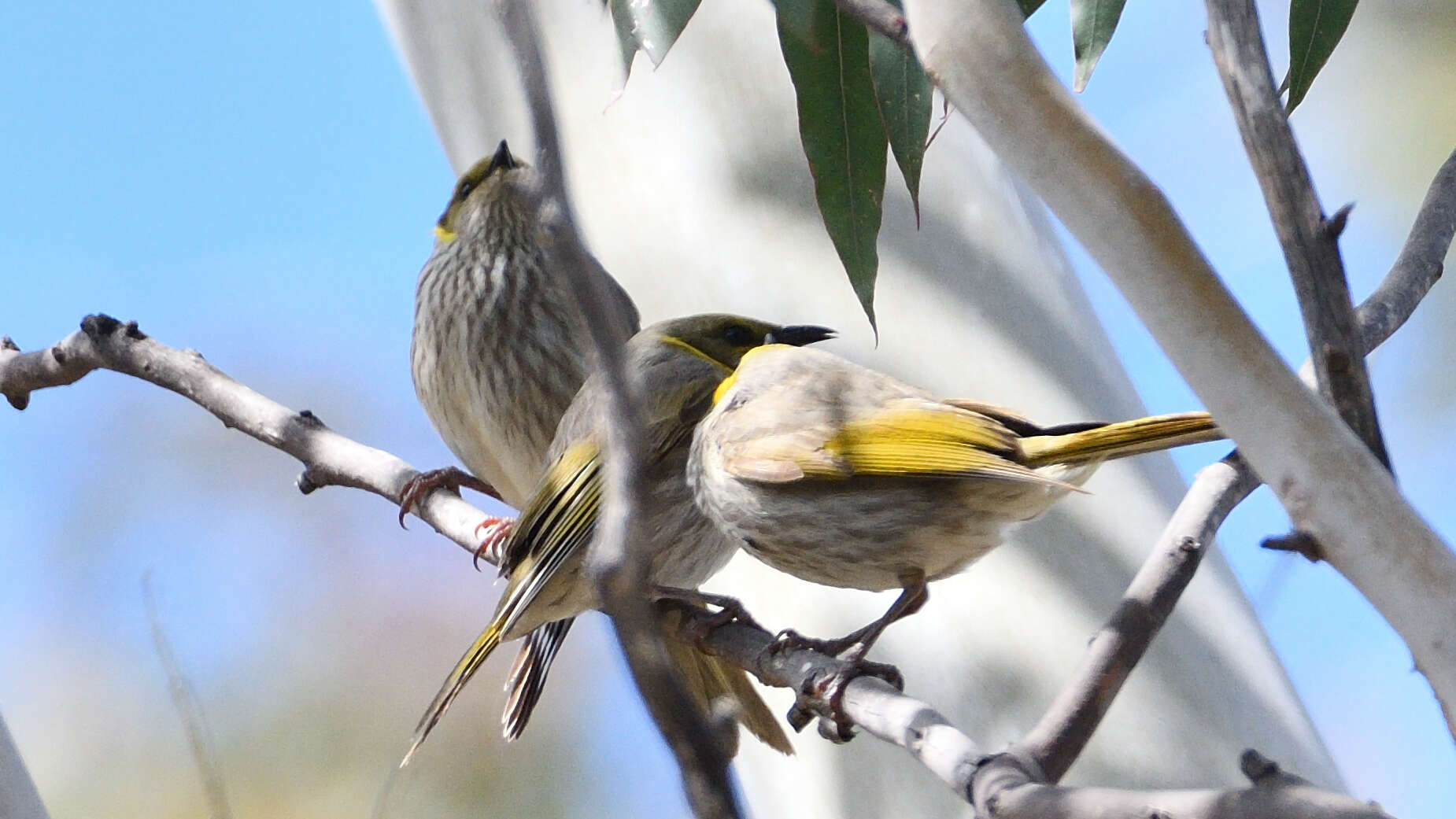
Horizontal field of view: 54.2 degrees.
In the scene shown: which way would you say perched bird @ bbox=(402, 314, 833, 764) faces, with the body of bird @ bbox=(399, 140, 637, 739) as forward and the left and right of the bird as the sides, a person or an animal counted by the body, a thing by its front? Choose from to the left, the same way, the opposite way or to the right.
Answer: to the left

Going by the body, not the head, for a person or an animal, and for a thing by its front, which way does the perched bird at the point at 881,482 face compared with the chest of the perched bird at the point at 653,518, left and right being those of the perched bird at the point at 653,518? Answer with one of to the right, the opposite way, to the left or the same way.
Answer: the opposite way

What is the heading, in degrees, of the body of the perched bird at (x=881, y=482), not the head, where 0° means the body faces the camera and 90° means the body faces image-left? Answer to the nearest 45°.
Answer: approximately 90°

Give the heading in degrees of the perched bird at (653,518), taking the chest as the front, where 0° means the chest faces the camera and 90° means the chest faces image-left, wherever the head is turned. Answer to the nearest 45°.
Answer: approximately 270°

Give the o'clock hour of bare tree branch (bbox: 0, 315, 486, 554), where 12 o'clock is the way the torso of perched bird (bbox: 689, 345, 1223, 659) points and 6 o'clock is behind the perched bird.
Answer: The bare tree branch is roughly at 1 o'clock from the perched bird.

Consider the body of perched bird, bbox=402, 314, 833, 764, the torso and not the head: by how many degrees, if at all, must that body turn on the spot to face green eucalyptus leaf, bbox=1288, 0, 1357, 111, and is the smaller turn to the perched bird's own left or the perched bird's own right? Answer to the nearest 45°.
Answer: approximately 45° to the perched bird's own right

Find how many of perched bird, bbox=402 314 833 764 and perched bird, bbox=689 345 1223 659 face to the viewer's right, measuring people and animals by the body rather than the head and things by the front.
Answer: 1

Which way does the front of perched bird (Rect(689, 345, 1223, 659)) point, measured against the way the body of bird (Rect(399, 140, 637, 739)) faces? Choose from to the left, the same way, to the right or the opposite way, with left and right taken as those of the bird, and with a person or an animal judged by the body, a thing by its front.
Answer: to the right

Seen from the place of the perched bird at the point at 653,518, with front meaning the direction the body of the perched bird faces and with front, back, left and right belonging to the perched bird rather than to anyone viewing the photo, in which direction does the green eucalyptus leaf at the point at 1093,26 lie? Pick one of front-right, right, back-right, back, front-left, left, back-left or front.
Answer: front-right
